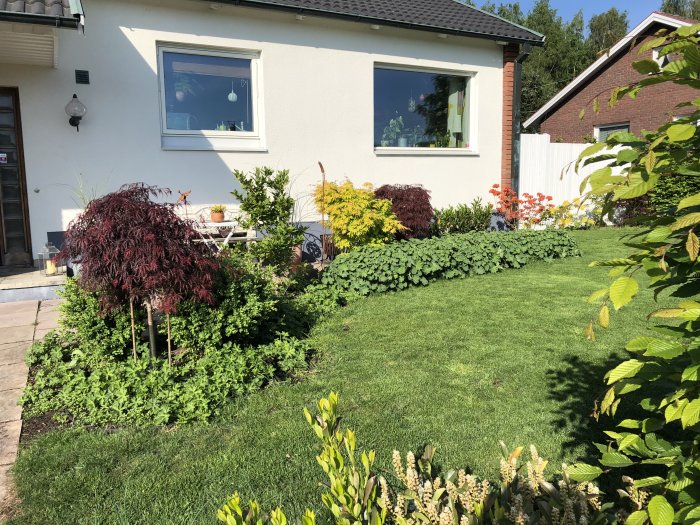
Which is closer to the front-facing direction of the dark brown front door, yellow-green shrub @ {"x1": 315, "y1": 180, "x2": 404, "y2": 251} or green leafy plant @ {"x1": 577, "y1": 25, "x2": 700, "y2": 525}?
the green leafy plant

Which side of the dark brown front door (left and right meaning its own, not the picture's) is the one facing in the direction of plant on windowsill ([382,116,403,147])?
left

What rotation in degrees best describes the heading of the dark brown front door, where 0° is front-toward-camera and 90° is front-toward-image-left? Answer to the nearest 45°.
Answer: approximately 0°

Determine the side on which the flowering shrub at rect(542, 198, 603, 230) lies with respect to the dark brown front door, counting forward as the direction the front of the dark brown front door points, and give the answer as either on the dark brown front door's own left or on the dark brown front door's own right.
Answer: on the dark brown front door's own left

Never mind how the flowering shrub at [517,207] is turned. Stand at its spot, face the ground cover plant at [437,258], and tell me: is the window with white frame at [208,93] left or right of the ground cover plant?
right

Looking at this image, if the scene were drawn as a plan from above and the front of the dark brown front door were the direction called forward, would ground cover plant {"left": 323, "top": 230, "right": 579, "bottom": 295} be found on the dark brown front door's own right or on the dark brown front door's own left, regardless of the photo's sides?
on the dark brown front door's own left

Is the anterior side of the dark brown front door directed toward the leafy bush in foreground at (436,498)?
yes

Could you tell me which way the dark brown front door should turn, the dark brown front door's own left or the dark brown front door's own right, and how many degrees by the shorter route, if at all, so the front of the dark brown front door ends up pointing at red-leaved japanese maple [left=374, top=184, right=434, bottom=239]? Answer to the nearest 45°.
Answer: approximately 90° to the dark brown front door's own left

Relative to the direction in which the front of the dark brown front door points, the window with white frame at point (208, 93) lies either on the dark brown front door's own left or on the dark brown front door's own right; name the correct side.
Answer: on the dark brown front door's own left
